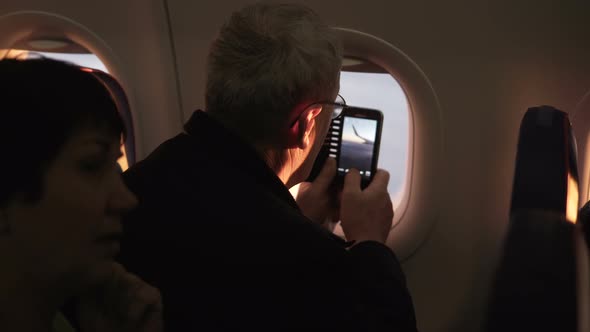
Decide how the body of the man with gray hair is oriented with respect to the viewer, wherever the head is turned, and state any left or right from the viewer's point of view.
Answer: facing away from the viewer and to the right of the viewer

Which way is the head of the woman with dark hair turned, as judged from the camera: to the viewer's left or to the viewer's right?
to the viewer's right

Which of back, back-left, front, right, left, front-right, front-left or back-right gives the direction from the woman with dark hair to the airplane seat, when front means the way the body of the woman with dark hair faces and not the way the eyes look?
front-right

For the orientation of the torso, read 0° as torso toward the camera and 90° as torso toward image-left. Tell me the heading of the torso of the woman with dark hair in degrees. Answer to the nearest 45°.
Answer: approximately 270°

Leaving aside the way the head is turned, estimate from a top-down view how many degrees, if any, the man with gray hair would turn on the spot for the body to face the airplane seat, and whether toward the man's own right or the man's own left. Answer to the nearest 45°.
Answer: approximately 90° to the man's own right

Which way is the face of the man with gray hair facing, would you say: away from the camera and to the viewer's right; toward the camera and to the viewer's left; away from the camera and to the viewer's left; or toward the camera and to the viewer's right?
away from the camera and to the viewer's right
